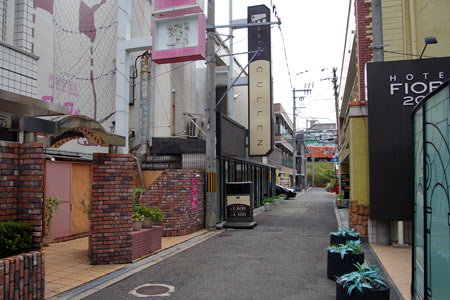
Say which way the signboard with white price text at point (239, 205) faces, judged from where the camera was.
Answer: facing the viewer

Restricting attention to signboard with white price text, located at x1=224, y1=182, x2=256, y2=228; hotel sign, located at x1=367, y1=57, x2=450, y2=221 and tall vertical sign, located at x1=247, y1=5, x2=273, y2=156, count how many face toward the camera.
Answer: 3

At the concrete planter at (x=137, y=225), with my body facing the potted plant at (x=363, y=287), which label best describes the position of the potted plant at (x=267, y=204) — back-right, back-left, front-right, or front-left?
back-left

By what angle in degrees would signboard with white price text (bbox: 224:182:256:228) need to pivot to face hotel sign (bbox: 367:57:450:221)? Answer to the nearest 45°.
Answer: approximately 45° to its left

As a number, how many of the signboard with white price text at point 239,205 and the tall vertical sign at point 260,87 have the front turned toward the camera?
2

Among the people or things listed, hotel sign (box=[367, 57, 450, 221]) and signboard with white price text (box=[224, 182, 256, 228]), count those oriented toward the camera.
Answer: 2

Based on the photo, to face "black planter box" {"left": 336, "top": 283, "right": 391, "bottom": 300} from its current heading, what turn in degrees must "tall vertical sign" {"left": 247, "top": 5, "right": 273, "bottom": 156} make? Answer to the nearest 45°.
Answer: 0° — it already faces it

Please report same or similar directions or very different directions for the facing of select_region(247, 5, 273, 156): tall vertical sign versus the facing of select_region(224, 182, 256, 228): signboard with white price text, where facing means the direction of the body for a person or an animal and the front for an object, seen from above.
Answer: same or similar directions

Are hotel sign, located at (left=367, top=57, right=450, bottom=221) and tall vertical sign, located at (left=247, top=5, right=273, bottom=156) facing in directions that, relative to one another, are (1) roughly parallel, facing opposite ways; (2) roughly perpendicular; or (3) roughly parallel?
roughly parallel

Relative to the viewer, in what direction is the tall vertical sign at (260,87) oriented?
toward the camera
